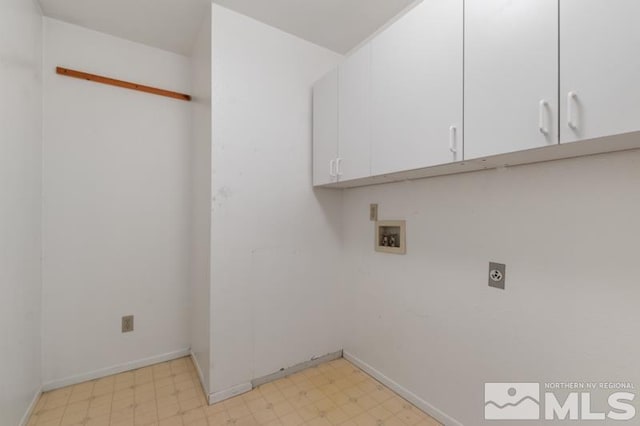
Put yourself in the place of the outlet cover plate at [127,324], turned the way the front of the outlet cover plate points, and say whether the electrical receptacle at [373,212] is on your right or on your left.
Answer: on your left

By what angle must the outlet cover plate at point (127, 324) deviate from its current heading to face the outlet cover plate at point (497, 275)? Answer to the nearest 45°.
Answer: approximately 45° to its left

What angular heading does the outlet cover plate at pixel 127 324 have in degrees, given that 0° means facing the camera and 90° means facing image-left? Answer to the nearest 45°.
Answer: approximately 0°
